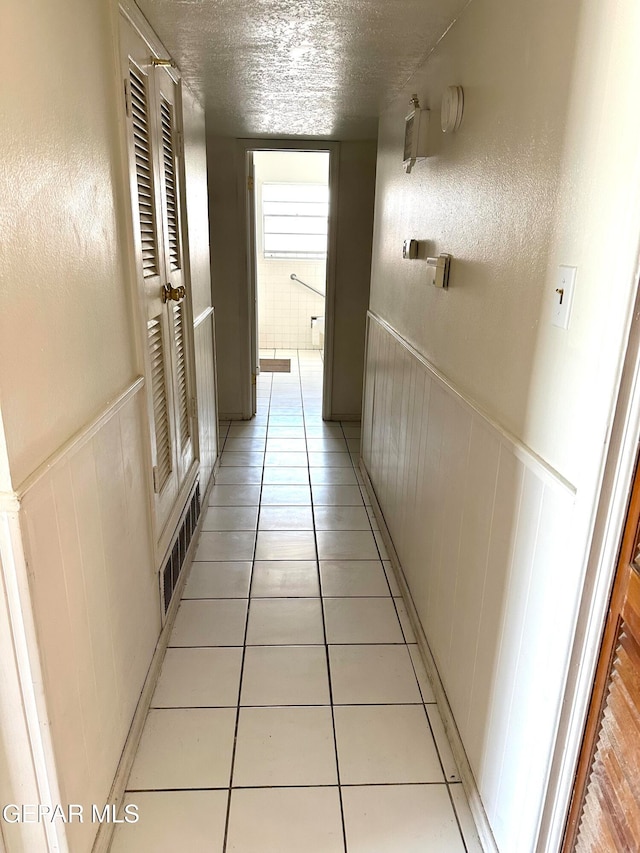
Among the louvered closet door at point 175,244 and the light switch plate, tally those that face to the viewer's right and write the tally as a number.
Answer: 1

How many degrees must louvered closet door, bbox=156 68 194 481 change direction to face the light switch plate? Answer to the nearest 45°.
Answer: approximately 45° to its right

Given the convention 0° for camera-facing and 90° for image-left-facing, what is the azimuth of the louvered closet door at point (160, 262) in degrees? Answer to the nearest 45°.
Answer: approximately 270°

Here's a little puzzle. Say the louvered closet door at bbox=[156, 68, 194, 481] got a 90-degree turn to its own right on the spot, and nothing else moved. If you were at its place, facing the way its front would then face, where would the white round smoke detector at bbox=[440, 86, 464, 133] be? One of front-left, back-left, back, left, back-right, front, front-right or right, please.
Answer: front-left

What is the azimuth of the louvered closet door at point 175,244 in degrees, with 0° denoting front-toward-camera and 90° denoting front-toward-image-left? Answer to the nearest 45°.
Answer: approximately 270°

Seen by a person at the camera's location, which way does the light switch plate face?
facing the viewer and to the left of the viewer

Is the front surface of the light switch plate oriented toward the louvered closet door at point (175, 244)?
no

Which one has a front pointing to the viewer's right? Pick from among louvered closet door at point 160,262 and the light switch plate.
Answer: the louvered closet door

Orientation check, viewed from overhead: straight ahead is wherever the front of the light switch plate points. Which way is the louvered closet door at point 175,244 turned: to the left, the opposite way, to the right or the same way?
the opposite way

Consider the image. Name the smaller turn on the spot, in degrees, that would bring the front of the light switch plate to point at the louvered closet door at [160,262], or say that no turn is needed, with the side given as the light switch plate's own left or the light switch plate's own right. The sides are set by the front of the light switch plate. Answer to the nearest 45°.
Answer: approximately 90° to the light switch plate's own right

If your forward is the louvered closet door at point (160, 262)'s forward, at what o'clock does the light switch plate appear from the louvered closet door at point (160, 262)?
The light switch plate is roughly at 2 o'clock from the louvered closet door.

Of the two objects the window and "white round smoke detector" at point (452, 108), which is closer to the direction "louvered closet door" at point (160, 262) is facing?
the white round smoke detector

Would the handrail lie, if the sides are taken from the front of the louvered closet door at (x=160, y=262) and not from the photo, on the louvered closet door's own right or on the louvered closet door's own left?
on the louvered closet door's own left

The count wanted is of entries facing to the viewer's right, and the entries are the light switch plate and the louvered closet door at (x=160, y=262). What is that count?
1

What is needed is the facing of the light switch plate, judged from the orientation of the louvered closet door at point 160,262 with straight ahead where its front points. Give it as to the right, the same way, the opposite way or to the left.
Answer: the opposite way

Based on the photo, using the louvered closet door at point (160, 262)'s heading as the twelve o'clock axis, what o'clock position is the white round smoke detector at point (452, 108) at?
The white round smoke detector is roughly at 1 o'clock from the louvered closet door.
